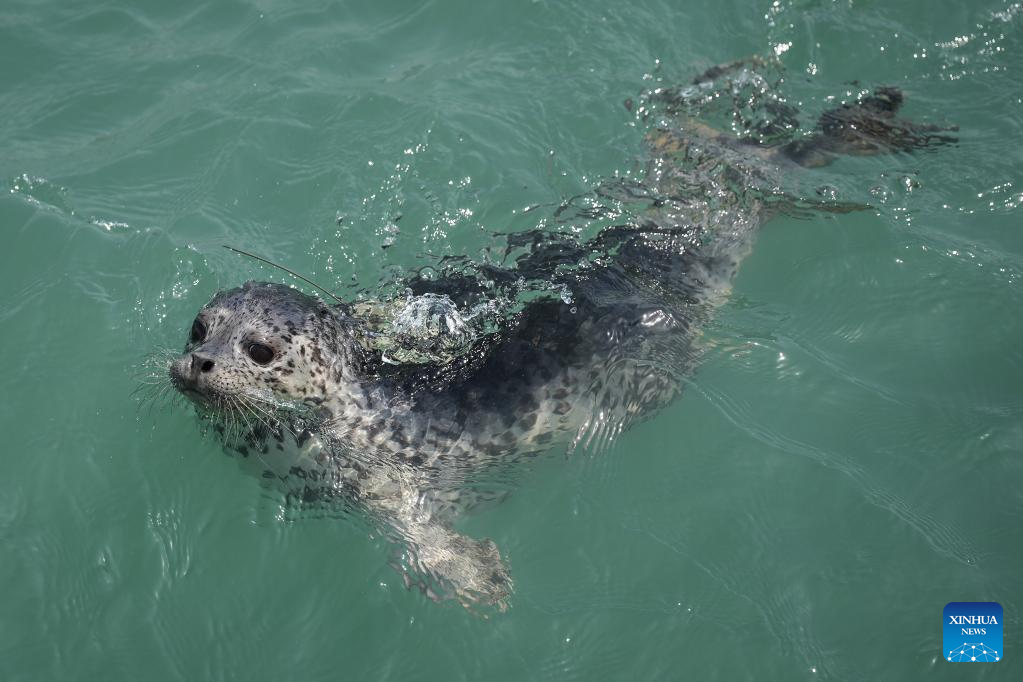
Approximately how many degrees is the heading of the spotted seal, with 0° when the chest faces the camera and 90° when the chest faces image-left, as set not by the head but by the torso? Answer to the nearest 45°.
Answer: approximately 45°
